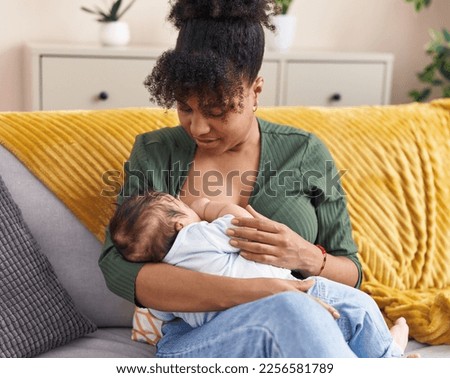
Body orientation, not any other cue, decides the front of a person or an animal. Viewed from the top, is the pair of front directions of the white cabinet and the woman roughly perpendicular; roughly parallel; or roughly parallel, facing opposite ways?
roughly parallel

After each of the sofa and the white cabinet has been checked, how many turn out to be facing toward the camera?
2

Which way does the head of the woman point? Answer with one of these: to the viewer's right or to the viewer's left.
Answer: to the viewer's left

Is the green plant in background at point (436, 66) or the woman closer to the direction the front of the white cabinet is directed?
the woman

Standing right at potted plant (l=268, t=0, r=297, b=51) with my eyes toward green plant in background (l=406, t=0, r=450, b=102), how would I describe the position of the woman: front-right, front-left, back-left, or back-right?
back-right

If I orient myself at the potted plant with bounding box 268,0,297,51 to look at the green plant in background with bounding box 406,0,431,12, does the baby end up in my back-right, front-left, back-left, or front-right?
back-right

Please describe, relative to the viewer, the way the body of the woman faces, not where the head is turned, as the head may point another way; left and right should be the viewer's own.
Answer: facing the viewer

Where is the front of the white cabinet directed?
toward the camera

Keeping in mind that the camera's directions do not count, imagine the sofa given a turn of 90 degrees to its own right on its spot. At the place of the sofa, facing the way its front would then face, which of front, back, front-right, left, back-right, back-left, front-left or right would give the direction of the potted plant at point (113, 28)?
right

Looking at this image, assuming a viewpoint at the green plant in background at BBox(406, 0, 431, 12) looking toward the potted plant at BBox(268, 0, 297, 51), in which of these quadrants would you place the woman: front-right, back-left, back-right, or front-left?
front-left

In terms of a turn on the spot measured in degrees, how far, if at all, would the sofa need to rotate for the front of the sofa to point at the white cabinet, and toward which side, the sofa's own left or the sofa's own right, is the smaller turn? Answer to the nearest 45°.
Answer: approximately 180°

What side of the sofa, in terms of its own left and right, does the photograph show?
front
